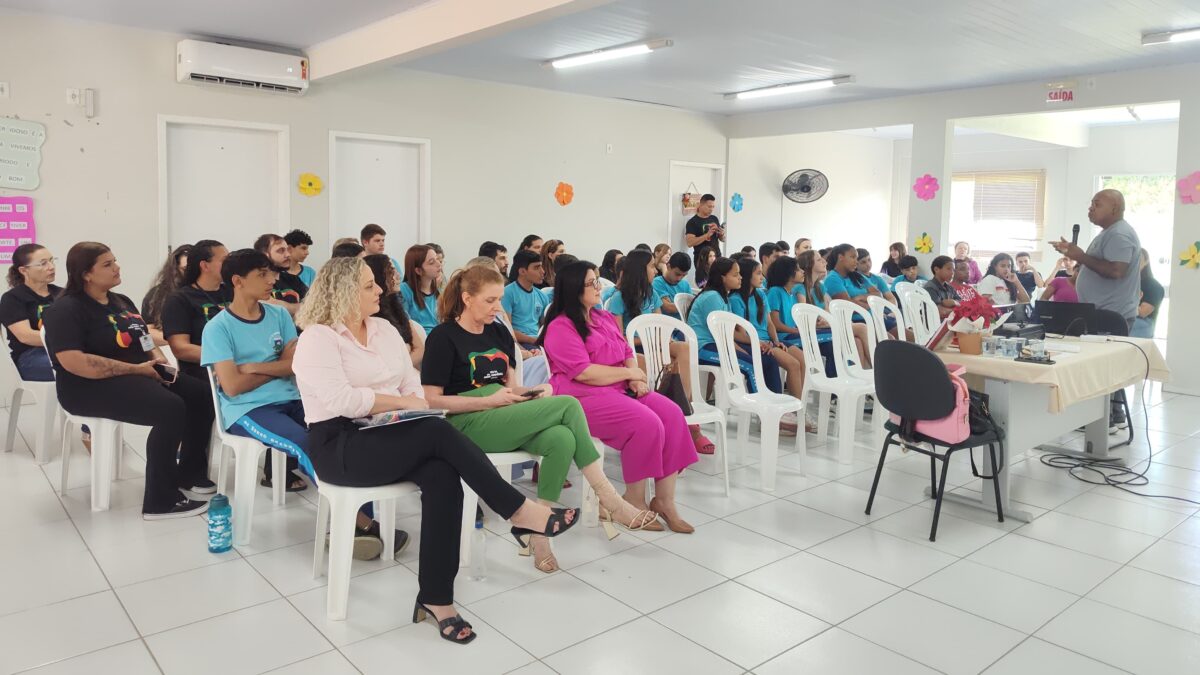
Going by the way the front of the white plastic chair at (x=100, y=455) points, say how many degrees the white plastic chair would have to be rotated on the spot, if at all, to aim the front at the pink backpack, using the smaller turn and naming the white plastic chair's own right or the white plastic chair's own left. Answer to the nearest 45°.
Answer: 0° — it already faces it

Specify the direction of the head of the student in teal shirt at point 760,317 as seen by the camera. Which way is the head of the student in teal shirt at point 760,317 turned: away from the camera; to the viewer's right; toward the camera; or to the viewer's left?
to the viewer's right

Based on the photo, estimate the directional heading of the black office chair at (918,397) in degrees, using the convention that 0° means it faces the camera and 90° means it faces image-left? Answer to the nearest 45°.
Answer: approximately 225°

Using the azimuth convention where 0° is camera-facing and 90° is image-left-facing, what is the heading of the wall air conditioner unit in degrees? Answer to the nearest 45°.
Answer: approximately 315°

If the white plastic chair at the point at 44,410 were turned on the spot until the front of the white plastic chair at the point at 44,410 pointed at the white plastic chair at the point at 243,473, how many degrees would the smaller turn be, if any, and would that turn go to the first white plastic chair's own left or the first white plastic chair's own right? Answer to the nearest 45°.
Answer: approximately 45° to the first white plastic chair's own right

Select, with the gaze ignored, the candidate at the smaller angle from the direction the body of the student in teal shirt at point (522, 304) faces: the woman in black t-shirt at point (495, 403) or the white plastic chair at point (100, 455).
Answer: the woman in black t-shirt

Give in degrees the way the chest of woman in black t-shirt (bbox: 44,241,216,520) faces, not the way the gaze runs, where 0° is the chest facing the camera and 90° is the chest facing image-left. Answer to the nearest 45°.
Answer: approximately 315°

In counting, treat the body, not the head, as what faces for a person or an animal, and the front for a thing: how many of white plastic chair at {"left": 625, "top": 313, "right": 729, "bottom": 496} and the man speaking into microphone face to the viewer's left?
1

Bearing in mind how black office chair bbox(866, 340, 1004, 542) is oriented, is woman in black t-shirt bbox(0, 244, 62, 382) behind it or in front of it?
behind

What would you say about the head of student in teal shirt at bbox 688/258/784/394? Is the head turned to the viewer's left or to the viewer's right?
to the viewer's right

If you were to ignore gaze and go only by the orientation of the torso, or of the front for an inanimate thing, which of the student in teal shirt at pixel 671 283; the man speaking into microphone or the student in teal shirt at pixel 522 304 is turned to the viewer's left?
the man speaking into microphone

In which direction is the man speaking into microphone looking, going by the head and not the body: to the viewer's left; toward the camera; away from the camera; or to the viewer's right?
to the viewer's left

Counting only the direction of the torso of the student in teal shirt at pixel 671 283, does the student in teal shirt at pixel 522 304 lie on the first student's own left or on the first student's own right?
on the first student's own right

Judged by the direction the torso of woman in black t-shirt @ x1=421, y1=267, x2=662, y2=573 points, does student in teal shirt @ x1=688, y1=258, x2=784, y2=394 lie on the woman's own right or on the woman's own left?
on the woman's own left
